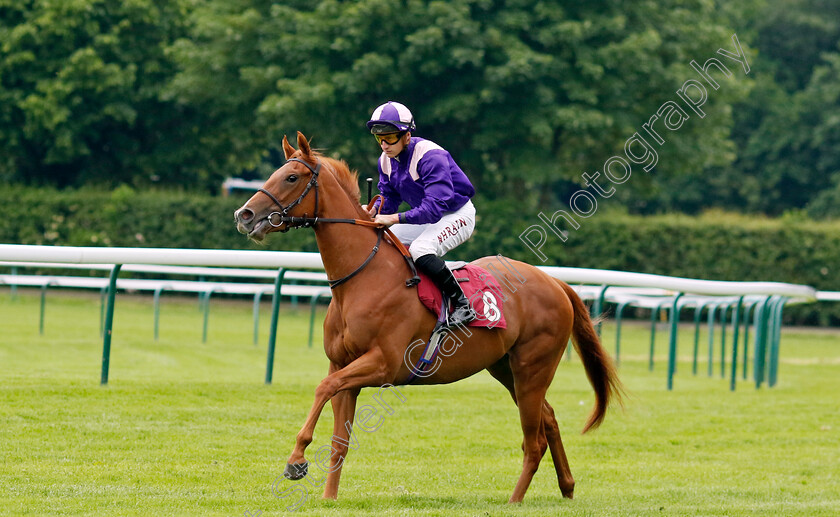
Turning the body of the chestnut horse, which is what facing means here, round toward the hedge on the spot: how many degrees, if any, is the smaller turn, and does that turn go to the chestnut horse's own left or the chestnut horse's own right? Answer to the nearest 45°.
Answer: approximately 90° to the chestnut horse's own right

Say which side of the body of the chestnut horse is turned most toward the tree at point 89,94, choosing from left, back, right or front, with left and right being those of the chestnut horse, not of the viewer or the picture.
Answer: right

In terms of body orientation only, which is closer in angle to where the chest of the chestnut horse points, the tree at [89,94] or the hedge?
the tree

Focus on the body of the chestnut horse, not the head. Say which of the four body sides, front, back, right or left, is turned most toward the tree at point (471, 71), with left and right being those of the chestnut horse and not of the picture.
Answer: right

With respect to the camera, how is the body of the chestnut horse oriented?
to the viewer's left
